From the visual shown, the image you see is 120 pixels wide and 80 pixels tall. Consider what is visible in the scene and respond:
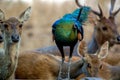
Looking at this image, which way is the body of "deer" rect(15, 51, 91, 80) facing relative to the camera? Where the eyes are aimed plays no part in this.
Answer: to the viewer's right

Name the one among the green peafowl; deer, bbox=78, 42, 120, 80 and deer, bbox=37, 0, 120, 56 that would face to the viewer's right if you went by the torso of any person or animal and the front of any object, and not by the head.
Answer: deer, bbox=37, 0, 120, 56

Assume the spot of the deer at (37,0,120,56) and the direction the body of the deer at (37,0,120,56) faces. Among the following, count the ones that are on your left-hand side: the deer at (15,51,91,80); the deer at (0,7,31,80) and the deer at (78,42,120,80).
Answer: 0

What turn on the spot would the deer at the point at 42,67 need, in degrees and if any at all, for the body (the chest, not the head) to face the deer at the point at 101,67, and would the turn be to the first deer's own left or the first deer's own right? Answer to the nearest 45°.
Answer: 0° — it already faces it

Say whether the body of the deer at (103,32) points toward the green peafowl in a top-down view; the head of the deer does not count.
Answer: no

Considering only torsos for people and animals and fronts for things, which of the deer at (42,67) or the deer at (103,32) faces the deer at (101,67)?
the deer at (42,67)

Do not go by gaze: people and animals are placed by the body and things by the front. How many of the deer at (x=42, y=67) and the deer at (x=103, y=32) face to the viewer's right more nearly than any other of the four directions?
2

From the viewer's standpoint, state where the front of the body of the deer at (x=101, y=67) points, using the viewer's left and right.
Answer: facing the viewer and to the left of the viewer

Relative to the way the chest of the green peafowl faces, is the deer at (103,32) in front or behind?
behind

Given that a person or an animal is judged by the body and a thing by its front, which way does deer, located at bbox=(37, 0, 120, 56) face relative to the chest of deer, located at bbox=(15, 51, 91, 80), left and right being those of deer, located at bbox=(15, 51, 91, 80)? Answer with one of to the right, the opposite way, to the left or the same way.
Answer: the same way

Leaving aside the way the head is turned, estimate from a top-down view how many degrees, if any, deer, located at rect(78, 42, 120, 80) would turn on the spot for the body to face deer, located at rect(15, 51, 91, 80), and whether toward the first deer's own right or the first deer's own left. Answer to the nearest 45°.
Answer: approximately 45° to the first deer's own right

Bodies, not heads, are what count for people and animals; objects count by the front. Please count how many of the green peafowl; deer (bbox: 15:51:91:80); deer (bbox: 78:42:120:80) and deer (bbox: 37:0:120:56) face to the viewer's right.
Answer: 2

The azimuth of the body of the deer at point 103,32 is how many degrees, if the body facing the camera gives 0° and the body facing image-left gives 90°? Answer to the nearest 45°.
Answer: approximately 270°

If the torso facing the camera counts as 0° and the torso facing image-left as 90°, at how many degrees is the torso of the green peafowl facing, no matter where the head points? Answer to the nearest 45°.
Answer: approximately 45°
